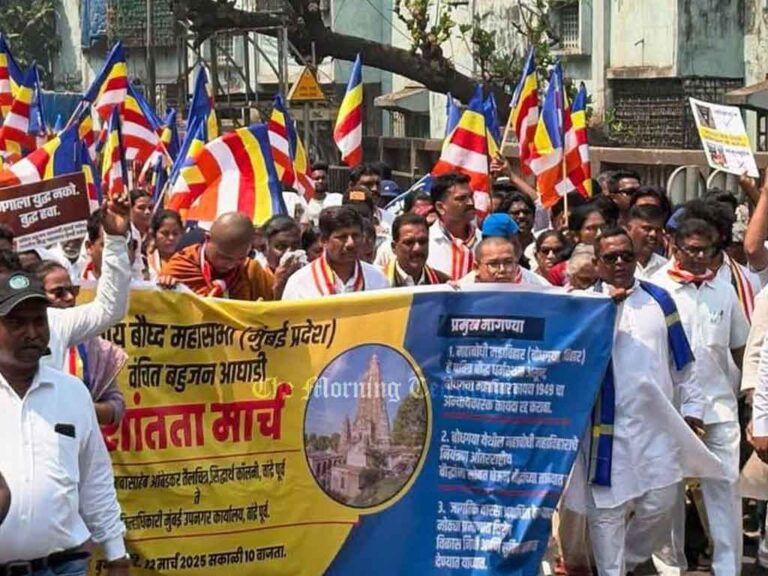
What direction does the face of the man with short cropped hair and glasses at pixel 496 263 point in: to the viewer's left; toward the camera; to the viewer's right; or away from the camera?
toward the camera

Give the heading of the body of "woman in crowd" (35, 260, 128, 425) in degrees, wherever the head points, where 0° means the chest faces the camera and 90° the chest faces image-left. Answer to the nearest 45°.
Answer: approximately 315°

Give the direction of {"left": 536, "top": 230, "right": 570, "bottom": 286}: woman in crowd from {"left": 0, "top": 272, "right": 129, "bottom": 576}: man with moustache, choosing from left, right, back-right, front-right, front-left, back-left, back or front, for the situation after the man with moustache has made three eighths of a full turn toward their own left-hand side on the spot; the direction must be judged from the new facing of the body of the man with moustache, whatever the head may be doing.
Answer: front

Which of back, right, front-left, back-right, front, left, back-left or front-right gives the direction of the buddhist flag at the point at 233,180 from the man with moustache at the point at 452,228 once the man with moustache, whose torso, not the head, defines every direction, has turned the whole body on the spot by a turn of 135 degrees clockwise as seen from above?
front

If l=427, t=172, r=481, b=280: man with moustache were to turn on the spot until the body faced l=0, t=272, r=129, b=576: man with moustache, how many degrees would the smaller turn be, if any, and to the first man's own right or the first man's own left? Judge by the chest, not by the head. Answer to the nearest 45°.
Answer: approximately 45° to the first man's own right

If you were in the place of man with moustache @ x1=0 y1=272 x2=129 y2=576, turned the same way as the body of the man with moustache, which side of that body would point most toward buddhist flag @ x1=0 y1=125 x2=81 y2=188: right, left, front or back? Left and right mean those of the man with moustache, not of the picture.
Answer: back

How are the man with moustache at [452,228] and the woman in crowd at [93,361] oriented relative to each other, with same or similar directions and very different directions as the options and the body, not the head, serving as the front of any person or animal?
same or similar directions

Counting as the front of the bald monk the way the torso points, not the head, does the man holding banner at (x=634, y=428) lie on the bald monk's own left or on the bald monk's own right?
on the bald monk's own left

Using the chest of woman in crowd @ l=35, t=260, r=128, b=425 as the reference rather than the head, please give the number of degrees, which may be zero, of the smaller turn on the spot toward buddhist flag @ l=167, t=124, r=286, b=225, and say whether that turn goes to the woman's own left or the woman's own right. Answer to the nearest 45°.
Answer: approximately 135° to the woman's own left

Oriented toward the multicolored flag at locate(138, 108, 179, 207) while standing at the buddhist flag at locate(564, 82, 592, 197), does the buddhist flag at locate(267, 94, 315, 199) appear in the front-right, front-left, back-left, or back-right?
front-left

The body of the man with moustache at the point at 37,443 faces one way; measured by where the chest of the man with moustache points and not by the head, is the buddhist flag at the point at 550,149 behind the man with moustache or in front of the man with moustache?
behind

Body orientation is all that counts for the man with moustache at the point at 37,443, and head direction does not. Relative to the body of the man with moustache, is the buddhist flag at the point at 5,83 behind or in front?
behind

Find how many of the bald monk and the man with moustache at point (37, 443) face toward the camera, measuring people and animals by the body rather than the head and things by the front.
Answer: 2

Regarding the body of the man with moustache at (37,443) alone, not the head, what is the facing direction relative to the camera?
toward the camera

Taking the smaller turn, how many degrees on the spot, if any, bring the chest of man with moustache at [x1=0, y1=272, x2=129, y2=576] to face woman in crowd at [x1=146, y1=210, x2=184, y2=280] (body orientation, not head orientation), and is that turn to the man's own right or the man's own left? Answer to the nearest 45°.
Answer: approximately 180°
